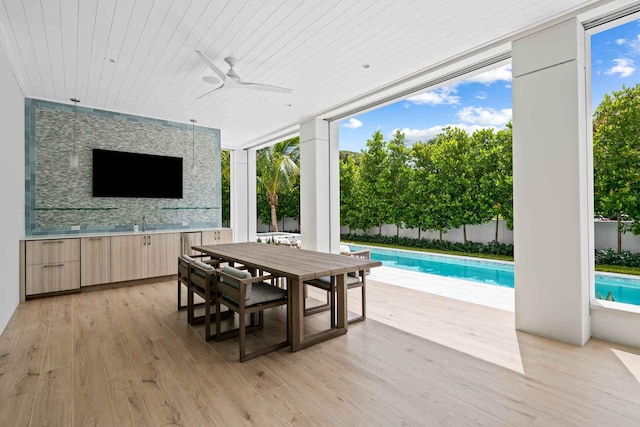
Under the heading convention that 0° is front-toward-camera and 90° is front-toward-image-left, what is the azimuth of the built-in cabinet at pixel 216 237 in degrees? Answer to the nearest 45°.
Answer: approximately 0°

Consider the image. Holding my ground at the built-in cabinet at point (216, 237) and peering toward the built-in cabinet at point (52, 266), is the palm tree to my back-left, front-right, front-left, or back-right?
back-right

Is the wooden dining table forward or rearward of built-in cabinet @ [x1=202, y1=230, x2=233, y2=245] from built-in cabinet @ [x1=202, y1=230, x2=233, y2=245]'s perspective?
forward

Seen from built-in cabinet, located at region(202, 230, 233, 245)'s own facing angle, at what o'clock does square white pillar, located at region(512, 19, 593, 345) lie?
The square white pillar is roughly at 11 o'clock from the built-in cabinet.

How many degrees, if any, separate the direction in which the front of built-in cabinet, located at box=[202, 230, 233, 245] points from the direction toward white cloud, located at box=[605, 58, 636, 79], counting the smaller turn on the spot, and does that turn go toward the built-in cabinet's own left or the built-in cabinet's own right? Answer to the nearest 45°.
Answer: approximately 90° to the built-in cabinet's own left

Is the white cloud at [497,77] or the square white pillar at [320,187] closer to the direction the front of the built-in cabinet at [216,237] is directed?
the square white pillar

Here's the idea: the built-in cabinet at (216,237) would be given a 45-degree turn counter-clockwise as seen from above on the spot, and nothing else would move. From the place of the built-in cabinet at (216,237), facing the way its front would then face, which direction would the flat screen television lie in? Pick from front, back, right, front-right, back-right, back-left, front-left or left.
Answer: back-right

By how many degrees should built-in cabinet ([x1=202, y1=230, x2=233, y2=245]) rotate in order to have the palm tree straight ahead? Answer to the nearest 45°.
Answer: approximately 135° to its left

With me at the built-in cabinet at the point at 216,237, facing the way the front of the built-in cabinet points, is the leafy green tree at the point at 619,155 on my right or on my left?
on my left

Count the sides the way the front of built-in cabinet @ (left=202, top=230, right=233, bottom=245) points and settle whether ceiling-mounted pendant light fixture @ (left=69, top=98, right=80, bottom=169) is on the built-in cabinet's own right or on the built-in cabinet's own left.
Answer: on the built-in cabinet's own right

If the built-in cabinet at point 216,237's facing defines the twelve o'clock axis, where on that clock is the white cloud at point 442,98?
The white cloud is roughly at 8 o'clock from the built-in cabinet.

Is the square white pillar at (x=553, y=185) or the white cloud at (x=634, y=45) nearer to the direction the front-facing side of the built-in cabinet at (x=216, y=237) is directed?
the square white pillar

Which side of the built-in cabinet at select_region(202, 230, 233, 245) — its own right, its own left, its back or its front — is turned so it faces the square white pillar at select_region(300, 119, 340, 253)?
left
